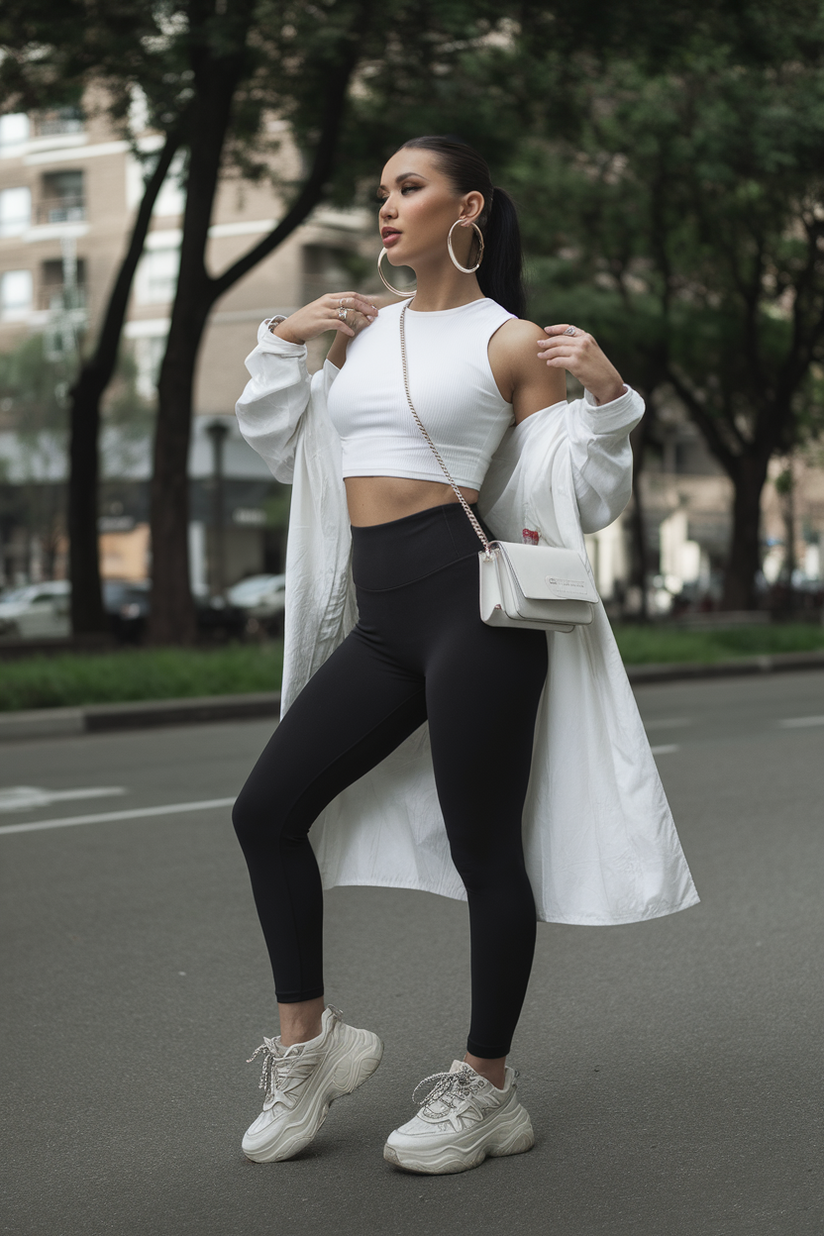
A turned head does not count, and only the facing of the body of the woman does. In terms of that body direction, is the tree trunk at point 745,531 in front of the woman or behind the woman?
behind

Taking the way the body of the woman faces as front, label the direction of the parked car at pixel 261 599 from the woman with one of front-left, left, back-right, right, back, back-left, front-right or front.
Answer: back-right

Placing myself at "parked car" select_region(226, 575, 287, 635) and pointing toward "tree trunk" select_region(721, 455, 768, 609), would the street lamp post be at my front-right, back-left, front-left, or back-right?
back-left

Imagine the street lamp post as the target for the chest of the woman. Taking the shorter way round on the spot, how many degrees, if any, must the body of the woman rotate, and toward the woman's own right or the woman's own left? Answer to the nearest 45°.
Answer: approximately 135° to the woman's own right

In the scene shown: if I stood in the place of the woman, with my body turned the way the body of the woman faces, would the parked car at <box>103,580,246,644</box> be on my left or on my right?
on my right

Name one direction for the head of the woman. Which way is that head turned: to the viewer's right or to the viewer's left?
to the viewer's left

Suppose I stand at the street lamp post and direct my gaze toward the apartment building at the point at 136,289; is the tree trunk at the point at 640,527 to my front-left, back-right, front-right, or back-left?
back-right

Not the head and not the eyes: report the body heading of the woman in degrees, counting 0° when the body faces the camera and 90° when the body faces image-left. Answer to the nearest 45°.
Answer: approximately 45°

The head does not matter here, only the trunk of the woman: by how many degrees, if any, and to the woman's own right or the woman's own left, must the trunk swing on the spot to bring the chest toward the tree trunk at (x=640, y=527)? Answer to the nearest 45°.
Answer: approximately 135° to the woman's own right
